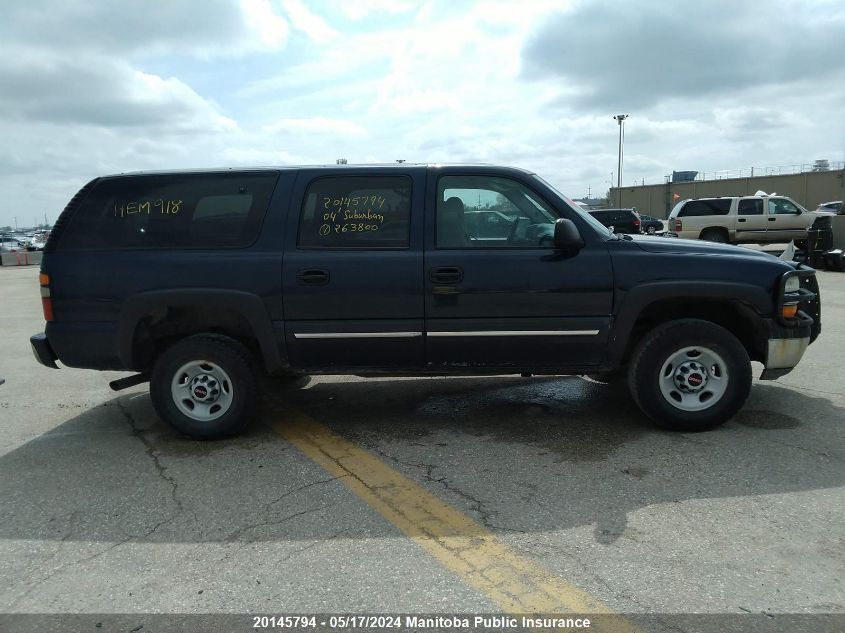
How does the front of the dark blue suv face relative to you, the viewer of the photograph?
facing to the right of the viewer

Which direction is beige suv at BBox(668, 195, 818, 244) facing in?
to the viewer's right
